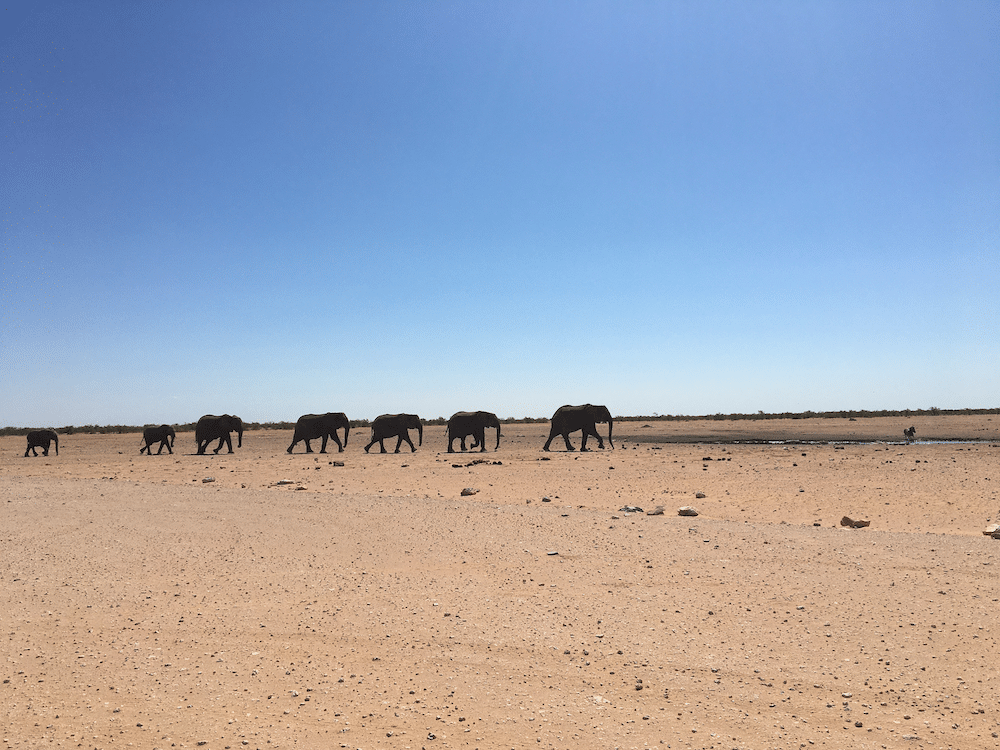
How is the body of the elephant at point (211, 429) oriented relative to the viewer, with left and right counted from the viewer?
facing to the right of the viewer

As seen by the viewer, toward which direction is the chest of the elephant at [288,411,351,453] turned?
to the viewer's right

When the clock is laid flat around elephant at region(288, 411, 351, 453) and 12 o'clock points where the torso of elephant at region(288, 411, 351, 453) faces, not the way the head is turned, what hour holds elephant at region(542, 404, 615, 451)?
elephant at region(542, 404, 615, 451) is roughly at 1 o'clock from elephant at region(288, 411, 351, 453).

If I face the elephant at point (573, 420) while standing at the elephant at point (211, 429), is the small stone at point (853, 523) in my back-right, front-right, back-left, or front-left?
front-right

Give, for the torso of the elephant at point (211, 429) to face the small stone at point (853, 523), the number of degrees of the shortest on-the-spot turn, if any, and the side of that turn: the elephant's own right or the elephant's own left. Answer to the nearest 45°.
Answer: approximately 90° to the elephant's own right

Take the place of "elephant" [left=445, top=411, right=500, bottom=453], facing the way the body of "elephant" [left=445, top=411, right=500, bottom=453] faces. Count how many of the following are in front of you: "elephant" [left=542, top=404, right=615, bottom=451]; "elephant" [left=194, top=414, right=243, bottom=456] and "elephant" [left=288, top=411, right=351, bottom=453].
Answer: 1

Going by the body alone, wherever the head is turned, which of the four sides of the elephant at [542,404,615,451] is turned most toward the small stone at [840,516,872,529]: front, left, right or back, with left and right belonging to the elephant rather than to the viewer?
right

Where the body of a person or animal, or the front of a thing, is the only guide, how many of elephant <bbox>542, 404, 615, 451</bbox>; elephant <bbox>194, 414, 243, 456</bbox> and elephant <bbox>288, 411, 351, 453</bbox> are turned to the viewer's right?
3

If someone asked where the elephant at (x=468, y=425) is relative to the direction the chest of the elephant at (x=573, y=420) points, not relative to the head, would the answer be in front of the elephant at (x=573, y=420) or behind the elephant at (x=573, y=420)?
behind

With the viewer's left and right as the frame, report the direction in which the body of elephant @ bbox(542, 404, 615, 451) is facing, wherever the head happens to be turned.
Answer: facing to the right of the viewer

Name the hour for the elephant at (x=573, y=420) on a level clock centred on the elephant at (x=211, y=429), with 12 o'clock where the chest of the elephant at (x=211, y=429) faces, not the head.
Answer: the elephant at (x=573, y=420) is roughly at 1 o'clock from the elephant at (x=211, y=429).

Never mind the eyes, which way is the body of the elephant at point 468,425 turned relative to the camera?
to the viewer's right

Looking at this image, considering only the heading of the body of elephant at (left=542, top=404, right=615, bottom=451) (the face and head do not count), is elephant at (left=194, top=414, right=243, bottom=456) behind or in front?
behind

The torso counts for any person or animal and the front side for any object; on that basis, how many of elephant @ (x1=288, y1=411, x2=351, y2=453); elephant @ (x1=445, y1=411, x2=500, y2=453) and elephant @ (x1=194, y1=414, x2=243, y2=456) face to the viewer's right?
3

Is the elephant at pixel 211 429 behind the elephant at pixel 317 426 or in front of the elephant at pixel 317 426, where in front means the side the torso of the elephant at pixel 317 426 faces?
behind
